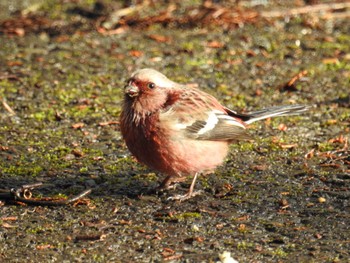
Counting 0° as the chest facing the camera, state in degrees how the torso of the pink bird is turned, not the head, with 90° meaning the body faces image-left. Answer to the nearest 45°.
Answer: approximately 45°

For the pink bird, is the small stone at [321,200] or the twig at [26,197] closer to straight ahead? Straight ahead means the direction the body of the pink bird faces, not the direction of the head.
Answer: the twig

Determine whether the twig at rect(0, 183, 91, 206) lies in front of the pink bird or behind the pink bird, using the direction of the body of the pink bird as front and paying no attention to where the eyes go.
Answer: in front

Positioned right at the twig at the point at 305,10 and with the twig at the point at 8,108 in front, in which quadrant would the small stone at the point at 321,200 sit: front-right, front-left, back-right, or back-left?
front-left

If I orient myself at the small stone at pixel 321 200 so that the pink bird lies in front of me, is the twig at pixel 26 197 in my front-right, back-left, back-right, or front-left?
front-left

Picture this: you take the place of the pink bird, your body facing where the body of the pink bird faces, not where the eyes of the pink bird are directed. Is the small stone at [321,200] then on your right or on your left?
on your left

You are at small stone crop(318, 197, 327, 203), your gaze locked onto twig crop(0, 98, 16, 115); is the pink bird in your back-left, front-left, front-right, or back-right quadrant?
front-left

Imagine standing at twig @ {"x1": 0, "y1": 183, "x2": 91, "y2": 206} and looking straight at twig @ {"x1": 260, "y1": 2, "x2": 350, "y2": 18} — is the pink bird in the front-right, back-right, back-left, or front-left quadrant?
front-right

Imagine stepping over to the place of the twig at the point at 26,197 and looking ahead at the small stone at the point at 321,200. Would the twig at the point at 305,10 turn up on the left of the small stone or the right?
left

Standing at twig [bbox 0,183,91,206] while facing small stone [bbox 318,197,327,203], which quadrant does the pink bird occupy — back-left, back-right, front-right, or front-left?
front-left

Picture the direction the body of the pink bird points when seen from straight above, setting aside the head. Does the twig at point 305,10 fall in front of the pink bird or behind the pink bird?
behind

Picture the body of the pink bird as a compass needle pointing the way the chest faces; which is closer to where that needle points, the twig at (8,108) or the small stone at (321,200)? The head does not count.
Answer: the twig

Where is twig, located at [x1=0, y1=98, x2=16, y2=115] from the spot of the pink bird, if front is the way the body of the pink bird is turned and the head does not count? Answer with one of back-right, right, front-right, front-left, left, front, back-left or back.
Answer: right
